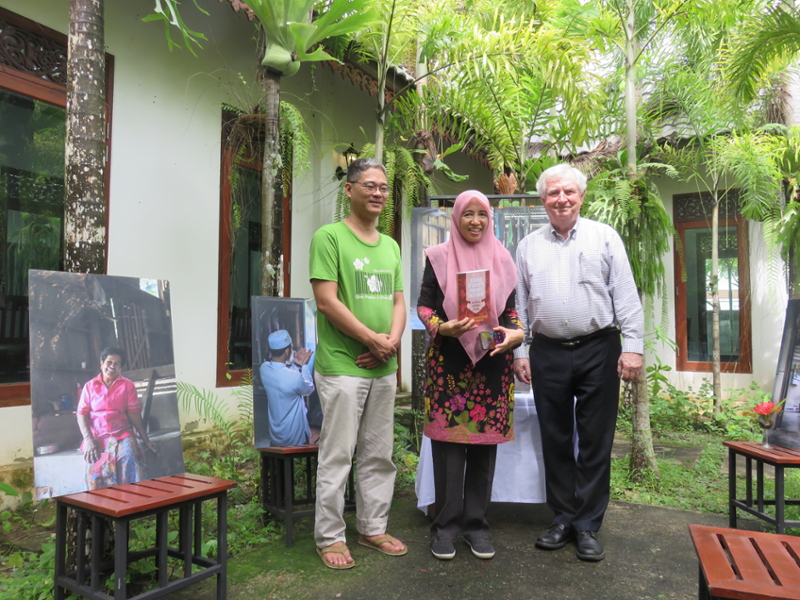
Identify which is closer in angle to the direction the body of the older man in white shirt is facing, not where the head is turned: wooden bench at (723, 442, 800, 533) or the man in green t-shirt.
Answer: the man in green t-shirt

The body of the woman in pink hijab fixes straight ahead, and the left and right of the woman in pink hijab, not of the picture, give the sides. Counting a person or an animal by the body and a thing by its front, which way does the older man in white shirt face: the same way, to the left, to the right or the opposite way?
the same way

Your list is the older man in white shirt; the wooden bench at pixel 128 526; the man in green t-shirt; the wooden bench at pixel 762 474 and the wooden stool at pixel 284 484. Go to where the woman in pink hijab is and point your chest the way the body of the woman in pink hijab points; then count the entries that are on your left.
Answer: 2

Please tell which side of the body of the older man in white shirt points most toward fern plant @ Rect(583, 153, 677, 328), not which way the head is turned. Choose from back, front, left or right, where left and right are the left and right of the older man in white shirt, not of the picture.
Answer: back

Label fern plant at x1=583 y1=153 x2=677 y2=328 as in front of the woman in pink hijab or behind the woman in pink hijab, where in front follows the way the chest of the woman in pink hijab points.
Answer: behind

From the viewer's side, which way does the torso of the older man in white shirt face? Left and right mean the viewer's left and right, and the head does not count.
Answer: facing the viewer

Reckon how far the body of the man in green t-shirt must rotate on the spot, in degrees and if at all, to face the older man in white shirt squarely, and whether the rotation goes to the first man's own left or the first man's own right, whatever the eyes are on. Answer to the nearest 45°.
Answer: approximately 45° to the first man's own left

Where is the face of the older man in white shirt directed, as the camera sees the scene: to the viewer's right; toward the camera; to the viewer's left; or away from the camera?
toward the camera

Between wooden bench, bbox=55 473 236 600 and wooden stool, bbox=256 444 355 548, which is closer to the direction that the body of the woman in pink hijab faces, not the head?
the wooden bench

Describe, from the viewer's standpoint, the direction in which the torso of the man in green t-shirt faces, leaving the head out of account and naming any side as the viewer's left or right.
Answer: facing the viewer and to the right of the viewer

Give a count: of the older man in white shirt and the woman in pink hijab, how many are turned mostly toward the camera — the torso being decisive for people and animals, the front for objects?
2

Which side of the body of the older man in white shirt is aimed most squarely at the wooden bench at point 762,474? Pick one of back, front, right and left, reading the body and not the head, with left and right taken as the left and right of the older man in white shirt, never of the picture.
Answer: left
